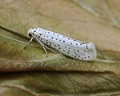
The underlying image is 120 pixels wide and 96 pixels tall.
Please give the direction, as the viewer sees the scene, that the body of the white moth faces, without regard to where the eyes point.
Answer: to the viewer's left
